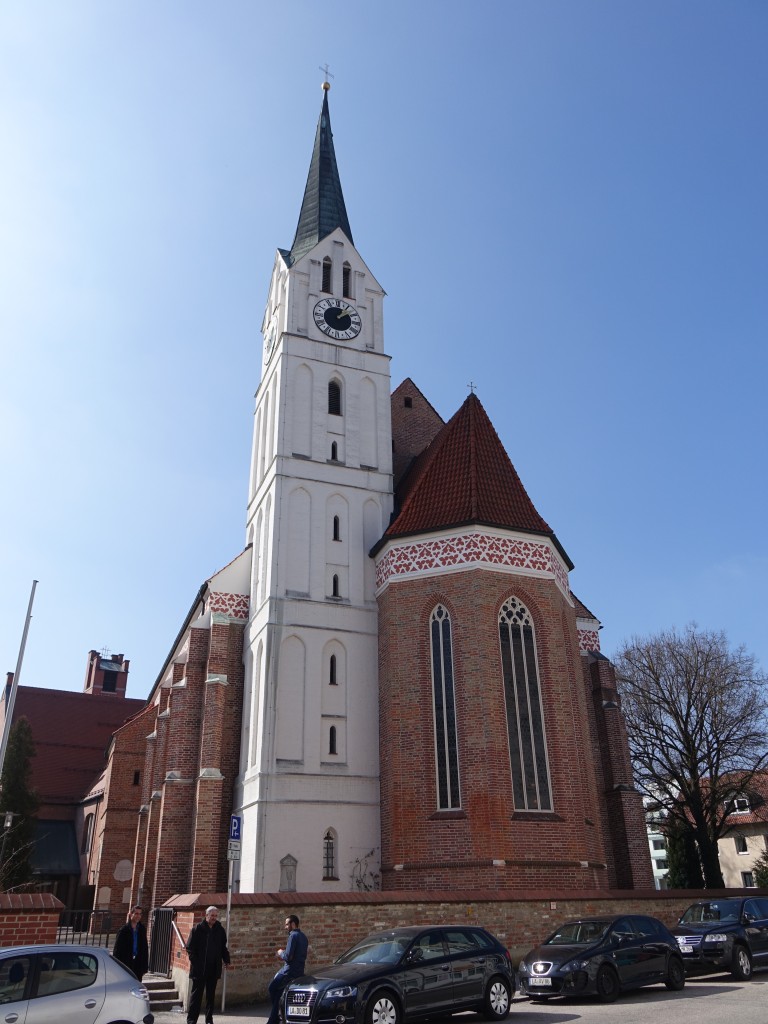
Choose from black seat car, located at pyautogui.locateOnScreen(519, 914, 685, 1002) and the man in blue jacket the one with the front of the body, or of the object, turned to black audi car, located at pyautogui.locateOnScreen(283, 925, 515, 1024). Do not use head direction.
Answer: black seat car, located at pyautogui.locateOnScreen(519, 914, 685, 1002)

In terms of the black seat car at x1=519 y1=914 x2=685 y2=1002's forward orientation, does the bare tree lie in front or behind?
behind

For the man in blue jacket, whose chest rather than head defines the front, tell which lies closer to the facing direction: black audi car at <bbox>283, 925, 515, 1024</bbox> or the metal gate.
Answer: the metal gate

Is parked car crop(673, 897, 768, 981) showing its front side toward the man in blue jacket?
yes

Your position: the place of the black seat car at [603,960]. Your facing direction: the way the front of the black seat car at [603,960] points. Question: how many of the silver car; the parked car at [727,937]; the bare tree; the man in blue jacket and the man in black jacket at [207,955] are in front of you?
3

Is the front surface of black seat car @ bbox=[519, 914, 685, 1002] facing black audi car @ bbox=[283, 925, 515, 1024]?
yes

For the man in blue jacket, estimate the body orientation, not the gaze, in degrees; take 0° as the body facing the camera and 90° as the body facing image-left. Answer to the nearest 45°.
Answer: approximately 90°

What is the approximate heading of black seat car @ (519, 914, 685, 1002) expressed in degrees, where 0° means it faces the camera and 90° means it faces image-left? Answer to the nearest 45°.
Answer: approximately 45°

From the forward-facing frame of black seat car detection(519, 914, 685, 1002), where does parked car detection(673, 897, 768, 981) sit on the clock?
The parked car is roughly at 6 o'clock from the black seat car.

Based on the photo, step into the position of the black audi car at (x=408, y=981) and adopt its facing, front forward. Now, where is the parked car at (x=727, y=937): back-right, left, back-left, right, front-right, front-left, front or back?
back
